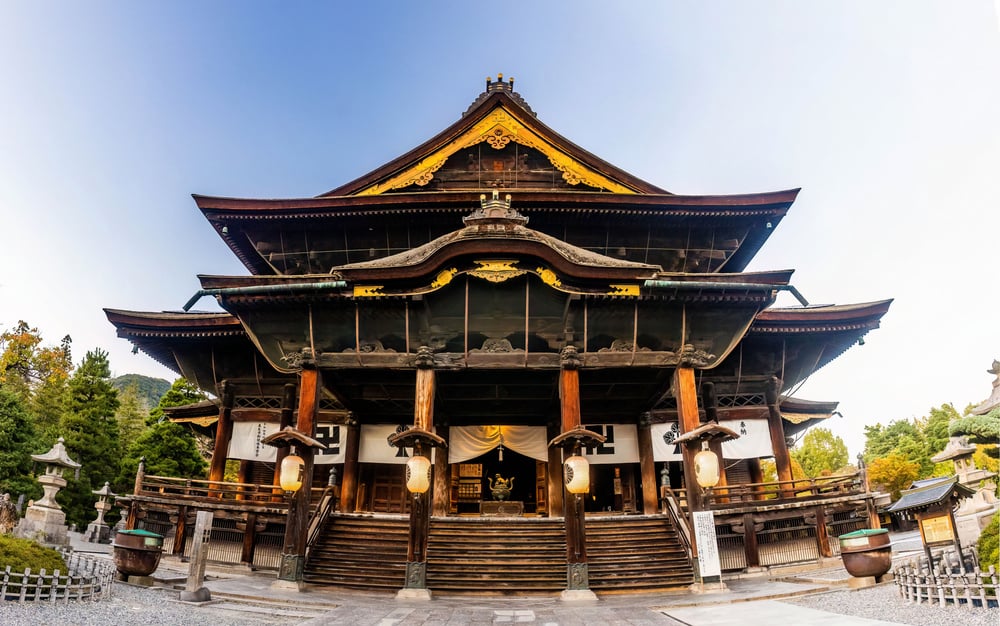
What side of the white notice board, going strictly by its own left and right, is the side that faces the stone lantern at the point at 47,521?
right

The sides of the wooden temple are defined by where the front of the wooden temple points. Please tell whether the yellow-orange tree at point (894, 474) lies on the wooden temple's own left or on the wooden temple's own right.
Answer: on the wooden temple's own left

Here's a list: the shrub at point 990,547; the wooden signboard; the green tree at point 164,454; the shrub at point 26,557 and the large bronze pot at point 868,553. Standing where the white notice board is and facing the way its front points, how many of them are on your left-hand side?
3

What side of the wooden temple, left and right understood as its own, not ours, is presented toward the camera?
front

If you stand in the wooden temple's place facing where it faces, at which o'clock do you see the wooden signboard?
The wooden signboard is roughly at 10 o'clock from the wooden temple.

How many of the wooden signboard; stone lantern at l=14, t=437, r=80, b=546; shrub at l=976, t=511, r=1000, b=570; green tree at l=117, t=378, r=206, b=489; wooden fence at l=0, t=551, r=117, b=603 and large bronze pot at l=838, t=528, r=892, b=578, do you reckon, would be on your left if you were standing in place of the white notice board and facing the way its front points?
3

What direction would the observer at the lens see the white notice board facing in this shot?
facing the viewer

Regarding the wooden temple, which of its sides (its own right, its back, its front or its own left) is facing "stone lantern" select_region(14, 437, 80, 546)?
right

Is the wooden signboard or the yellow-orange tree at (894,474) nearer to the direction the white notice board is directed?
the wooden signboard

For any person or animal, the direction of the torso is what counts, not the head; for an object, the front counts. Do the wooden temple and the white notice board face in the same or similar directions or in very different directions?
same or similar directions

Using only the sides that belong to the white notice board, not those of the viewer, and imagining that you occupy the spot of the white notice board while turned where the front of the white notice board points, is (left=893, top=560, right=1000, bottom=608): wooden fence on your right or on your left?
on your left

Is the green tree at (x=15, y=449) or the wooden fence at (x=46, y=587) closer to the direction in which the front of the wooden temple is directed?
the wooden fence

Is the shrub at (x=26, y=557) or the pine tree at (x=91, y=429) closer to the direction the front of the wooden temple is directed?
the shrub

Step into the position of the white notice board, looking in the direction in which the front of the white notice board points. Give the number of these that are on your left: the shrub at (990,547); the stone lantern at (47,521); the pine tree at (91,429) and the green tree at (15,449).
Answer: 1

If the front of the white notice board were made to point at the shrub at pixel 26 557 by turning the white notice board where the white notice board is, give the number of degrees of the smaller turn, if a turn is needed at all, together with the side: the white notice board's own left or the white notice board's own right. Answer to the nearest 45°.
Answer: approximately 45° to the white notice board's own right
